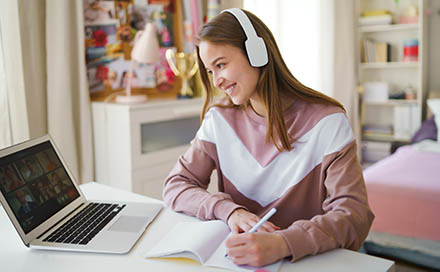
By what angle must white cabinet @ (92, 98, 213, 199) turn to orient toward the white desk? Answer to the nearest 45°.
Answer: approximately 45° to its right

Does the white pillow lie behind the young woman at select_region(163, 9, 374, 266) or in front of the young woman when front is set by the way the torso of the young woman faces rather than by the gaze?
behind

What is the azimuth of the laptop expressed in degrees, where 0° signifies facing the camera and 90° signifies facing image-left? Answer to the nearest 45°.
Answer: approximately 315°

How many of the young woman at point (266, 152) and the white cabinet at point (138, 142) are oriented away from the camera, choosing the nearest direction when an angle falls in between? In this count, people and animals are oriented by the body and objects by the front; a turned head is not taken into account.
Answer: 0

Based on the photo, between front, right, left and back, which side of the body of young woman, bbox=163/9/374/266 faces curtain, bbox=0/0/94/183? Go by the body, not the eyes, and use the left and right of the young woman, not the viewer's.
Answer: right

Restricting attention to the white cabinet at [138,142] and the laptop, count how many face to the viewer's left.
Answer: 0

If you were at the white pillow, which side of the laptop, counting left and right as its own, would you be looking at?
left

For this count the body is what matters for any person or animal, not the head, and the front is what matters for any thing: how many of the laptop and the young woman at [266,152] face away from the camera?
0

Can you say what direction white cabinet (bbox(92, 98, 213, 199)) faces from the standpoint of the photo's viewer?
facing the viewer and to the right of the viewer
